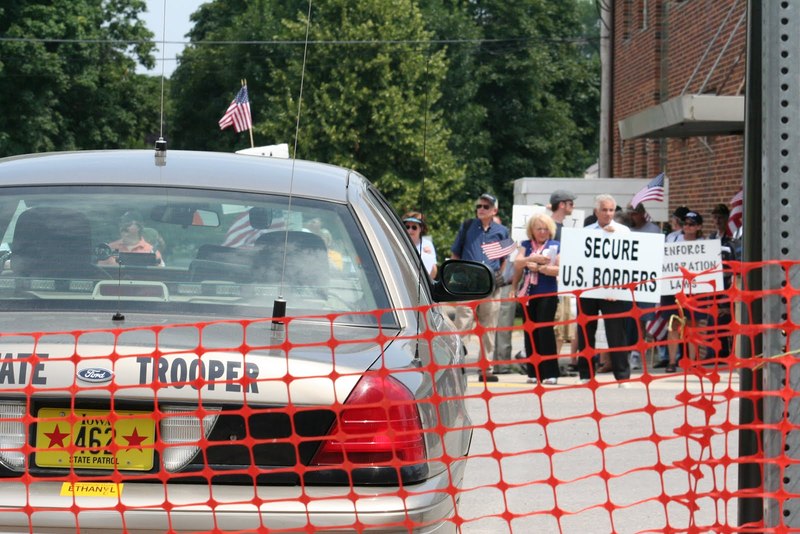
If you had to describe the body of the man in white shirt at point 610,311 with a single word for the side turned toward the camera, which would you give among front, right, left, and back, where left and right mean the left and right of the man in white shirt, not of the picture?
front

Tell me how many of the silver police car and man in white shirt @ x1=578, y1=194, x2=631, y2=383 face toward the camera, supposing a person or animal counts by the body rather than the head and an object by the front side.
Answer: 1

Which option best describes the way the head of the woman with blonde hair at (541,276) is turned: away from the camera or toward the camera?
toward the camera

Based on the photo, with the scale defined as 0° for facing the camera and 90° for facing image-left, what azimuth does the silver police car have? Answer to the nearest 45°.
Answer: approximately 180°

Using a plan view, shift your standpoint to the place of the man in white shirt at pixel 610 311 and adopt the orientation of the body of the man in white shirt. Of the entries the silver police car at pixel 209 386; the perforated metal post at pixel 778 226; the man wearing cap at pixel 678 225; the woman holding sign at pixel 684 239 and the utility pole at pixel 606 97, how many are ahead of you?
2

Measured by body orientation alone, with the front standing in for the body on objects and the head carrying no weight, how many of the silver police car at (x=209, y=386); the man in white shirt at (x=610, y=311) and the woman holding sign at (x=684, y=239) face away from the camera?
1

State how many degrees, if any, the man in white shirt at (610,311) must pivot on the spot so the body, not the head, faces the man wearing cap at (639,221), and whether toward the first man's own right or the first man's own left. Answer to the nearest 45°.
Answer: approximately 180°

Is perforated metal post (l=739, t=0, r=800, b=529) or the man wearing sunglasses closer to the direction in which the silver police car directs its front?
the man wearing sunglasses

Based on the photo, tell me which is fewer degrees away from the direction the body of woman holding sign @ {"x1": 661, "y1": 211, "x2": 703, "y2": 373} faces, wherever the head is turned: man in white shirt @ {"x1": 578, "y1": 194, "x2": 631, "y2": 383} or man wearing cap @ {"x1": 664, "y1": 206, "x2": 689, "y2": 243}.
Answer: the man in white shirt

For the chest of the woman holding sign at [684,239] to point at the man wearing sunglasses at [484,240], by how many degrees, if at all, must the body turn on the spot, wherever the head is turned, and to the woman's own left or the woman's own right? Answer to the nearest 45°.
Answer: approximately 45° to the woman's own right

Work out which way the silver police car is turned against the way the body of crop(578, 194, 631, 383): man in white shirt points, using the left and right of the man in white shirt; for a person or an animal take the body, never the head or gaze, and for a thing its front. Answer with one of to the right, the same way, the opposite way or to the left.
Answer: the opposite way

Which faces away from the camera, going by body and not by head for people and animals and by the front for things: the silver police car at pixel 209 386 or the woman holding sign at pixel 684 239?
the silver police car

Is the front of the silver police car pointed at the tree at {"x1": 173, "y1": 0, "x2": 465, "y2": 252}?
yes

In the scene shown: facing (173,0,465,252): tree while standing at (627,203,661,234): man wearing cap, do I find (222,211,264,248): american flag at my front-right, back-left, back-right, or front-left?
back-left
